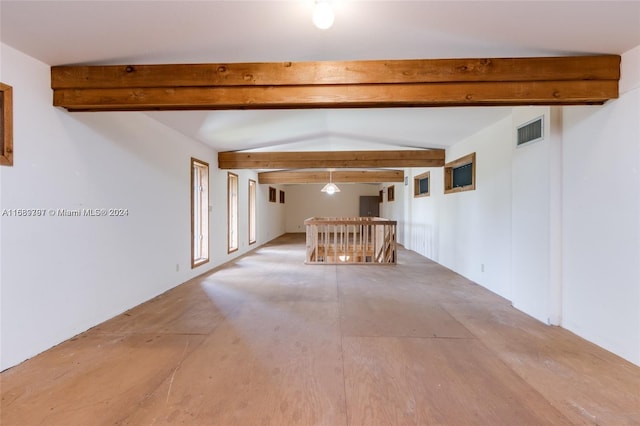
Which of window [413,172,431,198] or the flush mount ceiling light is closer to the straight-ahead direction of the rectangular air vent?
the flush mount ceiling light

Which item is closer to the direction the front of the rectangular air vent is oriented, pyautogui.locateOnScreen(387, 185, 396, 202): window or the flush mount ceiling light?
the flush mount ceiling light

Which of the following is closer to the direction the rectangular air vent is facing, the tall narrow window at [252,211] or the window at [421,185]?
the tall narrow window

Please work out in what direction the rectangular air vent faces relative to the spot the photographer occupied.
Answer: facing the viewer and to the left of the viewer

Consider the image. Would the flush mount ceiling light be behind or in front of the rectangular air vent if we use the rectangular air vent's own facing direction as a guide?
in front
